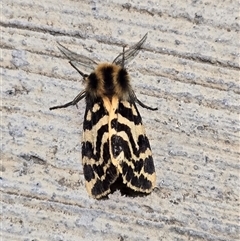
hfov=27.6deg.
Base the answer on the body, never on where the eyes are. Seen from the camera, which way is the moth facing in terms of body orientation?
away from the camera
